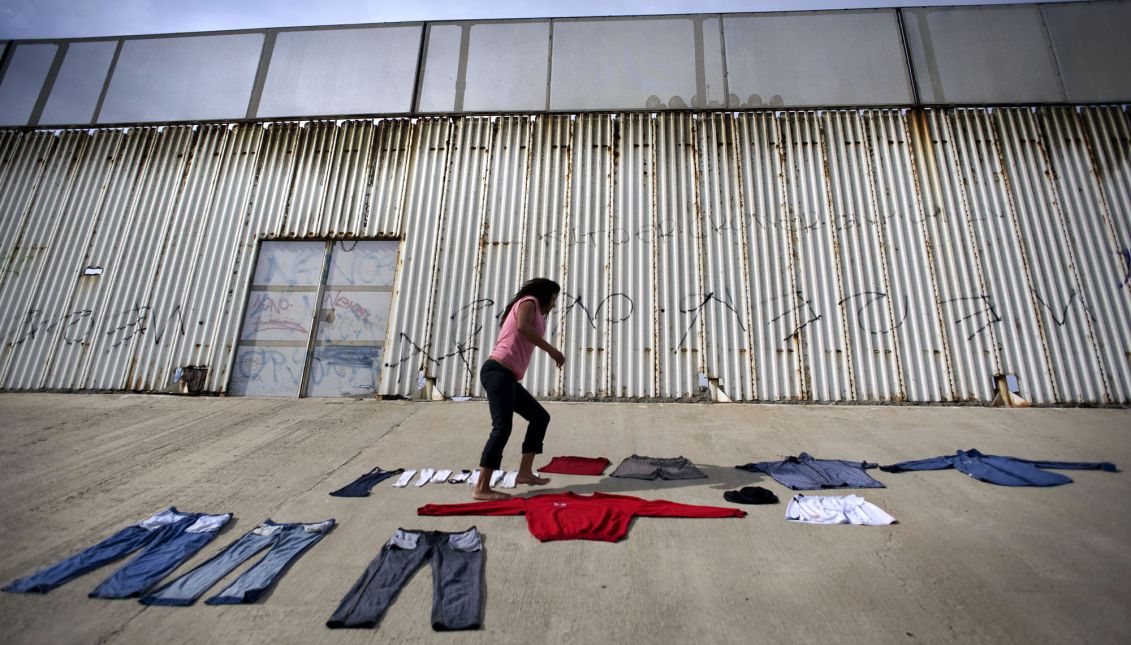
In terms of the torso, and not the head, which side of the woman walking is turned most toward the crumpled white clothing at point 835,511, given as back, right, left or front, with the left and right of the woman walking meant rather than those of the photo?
front

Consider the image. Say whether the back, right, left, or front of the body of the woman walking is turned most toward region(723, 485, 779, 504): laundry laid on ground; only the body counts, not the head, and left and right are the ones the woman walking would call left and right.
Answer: front

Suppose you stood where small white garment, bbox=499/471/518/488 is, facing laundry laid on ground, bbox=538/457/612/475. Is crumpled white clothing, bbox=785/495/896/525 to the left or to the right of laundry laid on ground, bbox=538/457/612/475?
right

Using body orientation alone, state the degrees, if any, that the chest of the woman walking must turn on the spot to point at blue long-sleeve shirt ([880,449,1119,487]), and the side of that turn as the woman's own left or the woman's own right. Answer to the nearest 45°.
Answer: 0° — they already face it

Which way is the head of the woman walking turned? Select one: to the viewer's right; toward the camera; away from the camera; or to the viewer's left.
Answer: to the viewer's right

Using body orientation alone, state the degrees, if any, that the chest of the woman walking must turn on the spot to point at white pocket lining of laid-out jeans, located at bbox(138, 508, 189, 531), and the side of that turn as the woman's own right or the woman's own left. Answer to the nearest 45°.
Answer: approximately 180°

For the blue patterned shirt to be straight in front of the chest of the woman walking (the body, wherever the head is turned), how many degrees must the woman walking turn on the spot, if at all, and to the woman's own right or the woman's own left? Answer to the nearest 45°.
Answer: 0° — they already face it

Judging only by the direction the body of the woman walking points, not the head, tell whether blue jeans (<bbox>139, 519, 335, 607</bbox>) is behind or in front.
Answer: behind

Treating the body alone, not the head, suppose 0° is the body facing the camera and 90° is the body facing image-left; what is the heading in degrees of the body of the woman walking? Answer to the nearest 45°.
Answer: approximately 270°
